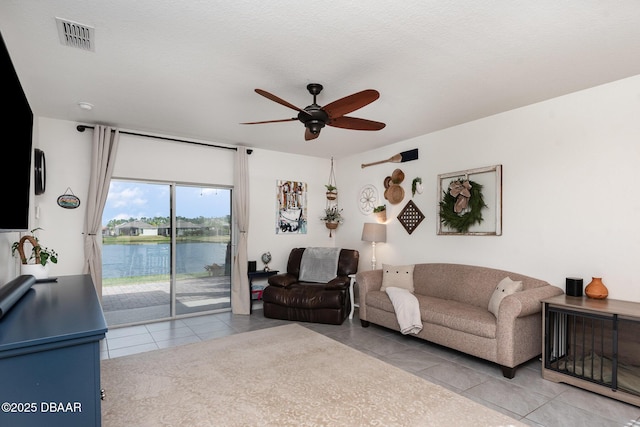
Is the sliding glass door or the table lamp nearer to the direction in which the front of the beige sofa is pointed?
the sliding glass door

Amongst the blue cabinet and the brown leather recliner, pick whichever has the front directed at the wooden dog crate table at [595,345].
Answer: the blue cabinet

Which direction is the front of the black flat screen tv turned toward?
to the viewer's right

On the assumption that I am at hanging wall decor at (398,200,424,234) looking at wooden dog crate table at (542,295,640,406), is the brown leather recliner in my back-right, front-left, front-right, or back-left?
back-right

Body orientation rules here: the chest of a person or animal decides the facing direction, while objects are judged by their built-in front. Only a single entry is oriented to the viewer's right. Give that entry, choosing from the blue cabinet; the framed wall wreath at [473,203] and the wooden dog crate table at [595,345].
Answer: the blue cabinet

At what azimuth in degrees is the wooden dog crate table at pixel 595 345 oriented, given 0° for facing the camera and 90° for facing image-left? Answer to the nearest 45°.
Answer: approximately 45°

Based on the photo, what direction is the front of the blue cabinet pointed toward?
to the viewer's right

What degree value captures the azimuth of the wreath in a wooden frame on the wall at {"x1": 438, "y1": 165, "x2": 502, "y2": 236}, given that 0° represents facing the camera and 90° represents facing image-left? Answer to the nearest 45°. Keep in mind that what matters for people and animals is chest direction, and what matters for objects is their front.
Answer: approximately 45°

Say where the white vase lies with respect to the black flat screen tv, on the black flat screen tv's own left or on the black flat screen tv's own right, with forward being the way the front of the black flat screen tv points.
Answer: on the black flat screen tv's own left

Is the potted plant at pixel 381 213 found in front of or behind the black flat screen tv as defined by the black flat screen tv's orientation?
in front

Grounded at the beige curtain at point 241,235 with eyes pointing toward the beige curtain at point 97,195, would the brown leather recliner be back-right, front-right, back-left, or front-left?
back-left
